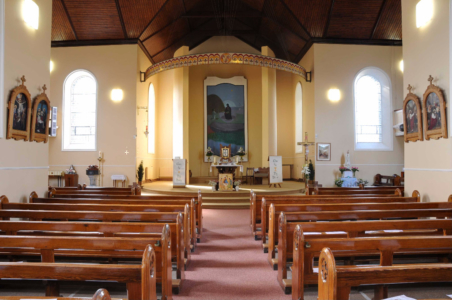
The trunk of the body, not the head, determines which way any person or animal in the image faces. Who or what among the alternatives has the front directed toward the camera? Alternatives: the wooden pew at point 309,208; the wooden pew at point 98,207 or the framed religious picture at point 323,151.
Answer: the framed religious picture

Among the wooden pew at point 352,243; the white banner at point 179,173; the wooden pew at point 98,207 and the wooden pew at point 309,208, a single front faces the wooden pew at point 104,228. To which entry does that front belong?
the white banner

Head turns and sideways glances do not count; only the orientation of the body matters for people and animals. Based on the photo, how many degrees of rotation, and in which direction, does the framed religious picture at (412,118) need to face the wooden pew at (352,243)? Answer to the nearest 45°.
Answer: approximately 45° to its left

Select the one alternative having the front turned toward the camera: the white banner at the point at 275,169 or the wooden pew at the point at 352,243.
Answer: the white banner

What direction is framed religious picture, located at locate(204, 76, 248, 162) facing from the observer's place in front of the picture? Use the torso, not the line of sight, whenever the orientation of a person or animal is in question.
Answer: facing the viewer

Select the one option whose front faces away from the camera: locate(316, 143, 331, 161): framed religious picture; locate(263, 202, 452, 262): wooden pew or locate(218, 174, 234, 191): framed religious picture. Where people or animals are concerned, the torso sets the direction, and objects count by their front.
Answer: the wooden pew

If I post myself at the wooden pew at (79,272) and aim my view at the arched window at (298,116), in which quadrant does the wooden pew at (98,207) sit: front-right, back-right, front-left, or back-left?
front-left

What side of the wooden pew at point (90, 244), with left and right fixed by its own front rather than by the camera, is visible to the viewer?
back

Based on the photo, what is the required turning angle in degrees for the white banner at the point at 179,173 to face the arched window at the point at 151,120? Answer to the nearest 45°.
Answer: approximately 180°

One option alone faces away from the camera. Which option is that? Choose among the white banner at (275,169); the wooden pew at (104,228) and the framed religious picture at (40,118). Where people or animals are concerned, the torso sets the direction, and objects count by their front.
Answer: the wooden pew

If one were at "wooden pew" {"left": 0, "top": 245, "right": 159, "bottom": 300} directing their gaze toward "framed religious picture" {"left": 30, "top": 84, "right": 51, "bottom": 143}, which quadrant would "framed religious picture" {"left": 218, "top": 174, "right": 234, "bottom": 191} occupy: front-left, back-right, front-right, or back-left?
front-right

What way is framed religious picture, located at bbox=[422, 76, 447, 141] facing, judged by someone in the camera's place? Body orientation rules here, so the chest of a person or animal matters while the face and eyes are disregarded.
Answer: facing the viewer and to the left of the viewer

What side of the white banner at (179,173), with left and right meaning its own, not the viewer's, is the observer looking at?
front

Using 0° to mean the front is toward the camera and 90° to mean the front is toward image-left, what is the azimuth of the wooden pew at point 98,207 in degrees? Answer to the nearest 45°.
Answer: approximately 180°

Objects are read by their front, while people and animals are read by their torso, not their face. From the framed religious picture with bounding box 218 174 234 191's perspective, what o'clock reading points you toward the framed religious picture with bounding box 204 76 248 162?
the framed religious picture with bounding box 204 76 248 162 is roughly at 6 o'clock from the framed religious picture with bounding box 218 174 234 191.

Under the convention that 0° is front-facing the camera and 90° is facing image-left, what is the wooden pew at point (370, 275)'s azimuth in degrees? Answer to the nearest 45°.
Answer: approximately 180°

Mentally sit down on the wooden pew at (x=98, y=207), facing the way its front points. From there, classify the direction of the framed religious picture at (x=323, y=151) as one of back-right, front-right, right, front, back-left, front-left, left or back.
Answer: front-right

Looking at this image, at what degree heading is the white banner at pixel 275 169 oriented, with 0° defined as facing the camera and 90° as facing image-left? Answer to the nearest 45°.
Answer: approximately 0°

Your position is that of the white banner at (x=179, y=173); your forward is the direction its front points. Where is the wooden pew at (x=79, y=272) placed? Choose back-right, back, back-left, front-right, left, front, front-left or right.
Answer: front

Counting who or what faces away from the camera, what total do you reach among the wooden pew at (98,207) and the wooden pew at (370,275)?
2
